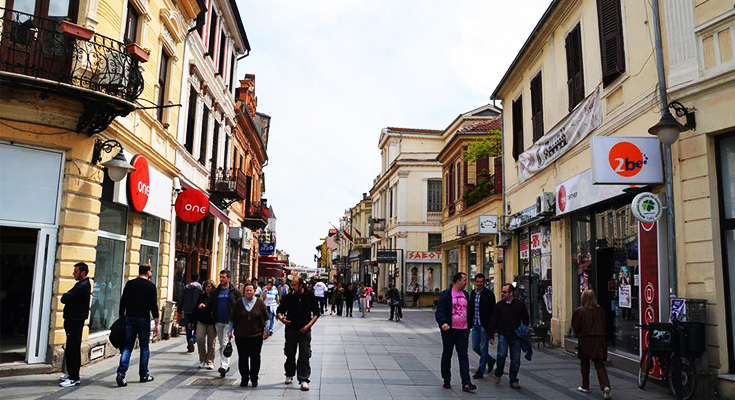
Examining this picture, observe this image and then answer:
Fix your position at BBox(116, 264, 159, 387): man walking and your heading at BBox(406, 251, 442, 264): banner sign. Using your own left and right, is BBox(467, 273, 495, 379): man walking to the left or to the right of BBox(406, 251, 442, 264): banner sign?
right

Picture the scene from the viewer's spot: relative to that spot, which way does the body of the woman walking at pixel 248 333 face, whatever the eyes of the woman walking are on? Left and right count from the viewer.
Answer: facing the viewer

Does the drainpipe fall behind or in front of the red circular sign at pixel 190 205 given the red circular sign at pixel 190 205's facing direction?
in front

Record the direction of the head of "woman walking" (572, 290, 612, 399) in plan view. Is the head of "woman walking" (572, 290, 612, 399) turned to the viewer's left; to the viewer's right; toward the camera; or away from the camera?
away from the camera

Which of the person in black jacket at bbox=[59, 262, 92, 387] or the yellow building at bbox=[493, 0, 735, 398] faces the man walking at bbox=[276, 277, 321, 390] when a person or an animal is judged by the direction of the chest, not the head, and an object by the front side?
the yellow building

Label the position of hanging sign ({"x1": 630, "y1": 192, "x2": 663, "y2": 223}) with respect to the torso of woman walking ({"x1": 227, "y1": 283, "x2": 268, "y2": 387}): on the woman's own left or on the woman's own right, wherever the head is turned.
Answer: on the woman's own left

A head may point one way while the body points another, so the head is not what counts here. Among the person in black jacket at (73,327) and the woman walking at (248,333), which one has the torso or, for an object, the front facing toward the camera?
the woman walking

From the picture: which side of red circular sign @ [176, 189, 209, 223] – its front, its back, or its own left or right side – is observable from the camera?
front

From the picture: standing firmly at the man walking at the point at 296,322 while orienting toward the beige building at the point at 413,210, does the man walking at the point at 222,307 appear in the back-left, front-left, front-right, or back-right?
front-left

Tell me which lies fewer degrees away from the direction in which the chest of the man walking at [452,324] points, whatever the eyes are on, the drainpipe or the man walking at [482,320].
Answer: the drainpipe

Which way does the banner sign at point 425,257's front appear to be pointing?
toward the camera

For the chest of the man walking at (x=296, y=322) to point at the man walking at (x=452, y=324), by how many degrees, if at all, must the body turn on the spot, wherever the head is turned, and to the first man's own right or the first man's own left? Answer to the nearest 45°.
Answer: approximately 90° to the first man's own left

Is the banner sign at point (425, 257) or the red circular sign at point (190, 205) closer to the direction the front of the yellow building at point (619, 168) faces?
the red circular sign

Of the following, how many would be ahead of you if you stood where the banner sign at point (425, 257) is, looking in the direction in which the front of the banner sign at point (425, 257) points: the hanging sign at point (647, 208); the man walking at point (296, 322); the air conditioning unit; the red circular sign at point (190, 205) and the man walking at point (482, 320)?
5

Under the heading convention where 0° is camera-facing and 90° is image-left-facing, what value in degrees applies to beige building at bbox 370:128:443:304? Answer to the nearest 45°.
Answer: approximately 45°
